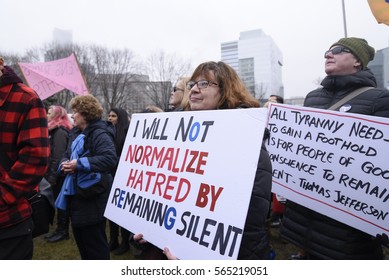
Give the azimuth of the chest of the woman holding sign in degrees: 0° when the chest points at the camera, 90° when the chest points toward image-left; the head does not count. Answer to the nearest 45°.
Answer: approximately 45°

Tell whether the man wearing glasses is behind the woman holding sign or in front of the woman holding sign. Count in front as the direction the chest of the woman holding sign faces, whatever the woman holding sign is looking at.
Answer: behind

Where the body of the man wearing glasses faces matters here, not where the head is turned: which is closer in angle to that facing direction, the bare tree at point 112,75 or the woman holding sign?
the woman holding sign

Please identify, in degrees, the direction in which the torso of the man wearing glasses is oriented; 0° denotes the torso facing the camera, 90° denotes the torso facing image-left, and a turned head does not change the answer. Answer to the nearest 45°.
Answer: approximately 45°

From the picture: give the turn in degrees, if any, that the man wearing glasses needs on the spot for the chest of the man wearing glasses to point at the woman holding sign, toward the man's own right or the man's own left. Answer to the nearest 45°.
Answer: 0° — they already face them

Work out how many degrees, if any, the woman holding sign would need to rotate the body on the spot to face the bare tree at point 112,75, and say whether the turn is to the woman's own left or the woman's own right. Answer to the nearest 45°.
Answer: approximately 135° to the woman's own right
